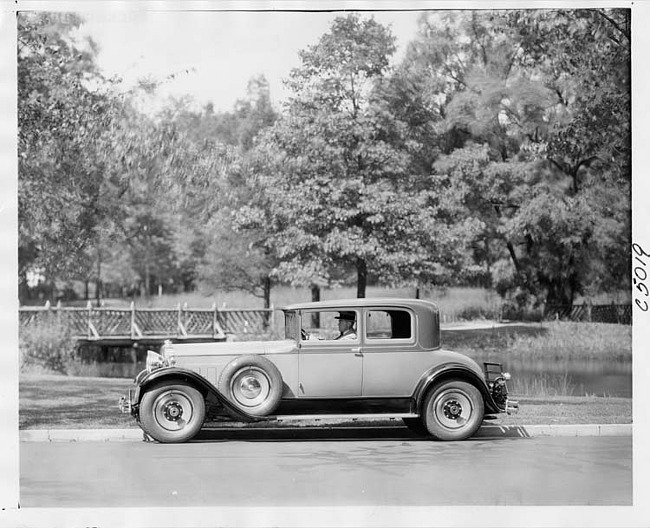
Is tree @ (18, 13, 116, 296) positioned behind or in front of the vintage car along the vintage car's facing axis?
in front

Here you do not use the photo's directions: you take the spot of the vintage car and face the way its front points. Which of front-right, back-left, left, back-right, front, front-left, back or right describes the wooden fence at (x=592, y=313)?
back-right

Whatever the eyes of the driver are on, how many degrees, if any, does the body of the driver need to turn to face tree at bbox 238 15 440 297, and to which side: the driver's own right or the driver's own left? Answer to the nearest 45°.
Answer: approximately 90° to the driver's own right

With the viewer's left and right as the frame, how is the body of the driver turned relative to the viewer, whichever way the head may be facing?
facing to the left of the viewer

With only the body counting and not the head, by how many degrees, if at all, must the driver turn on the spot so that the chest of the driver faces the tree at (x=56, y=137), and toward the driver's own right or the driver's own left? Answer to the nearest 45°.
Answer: approximately 45° to the driver's own right

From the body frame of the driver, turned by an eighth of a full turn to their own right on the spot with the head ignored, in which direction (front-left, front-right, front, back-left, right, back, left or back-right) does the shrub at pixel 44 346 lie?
front

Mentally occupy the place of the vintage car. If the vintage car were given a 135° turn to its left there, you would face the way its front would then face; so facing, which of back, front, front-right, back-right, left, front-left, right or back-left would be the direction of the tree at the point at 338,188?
back-left

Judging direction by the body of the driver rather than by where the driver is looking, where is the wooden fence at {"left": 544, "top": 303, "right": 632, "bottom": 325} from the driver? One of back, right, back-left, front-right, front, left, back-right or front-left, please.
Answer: back-right

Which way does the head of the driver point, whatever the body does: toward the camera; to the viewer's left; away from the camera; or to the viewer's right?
to the viewer's left

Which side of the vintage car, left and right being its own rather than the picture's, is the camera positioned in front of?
left
